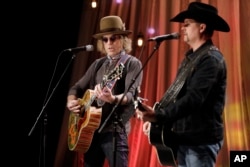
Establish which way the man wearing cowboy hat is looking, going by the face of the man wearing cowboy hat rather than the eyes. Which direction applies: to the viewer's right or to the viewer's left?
to the viewer's left

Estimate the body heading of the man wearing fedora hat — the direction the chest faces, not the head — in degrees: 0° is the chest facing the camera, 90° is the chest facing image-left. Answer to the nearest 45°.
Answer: approximately 45°

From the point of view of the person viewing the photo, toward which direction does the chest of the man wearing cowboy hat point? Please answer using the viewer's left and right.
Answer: facing to the left of the viewer
